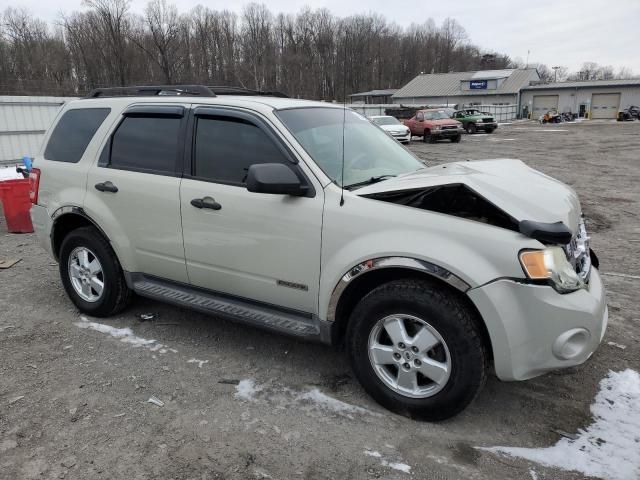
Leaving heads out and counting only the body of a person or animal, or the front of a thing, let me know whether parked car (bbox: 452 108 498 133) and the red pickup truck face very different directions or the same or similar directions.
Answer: same or similar directions

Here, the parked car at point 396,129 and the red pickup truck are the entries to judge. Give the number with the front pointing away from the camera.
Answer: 0

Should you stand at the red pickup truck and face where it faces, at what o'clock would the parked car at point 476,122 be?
The parked car is roughly at 8 o'clock from the red pickup truck.

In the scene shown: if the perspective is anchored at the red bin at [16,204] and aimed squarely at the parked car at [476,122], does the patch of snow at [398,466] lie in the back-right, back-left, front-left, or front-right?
back-right

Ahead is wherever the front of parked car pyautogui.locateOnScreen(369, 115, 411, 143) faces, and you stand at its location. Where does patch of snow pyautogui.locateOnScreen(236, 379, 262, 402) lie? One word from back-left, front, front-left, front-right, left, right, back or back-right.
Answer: front-right

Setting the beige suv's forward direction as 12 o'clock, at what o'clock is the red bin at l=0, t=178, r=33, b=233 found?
The red bin is roughly at 6 o'clock from the beige suv.

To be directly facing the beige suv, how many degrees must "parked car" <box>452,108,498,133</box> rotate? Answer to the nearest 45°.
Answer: approximately 45° to its right

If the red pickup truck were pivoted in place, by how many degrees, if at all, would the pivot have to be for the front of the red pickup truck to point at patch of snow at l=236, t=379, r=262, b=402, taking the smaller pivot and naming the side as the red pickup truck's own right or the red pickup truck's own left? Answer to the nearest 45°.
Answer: approximately 45° to the red pickup truck's own right

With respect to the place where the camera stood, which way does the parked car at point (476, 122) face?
facing the viewer and to the right of the viewer

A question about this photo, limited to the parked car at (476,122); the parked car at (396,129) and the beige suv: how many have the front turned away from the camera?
0

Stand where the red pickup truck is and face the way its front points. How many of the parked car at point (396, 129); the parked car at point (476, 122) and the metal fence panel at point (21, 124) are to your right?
2

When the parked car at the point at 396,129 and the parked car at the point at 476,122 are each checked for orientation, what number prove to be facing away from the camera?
0

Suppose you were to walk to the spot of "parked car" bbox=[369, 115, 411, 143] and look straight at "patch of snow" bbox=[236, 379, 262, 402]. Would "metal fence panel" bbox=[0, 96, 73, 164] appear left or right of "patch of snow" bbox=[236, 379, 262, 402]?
right

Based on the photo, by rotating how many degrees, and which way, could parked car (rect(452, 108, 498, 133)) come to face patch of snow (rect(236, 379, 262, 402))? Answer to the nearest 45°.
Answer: approximately 45° to its right

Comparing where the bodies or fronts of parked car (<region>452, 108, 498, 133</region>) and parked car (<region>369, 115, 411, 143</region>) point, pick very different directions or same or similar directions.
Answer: same or similar directions
